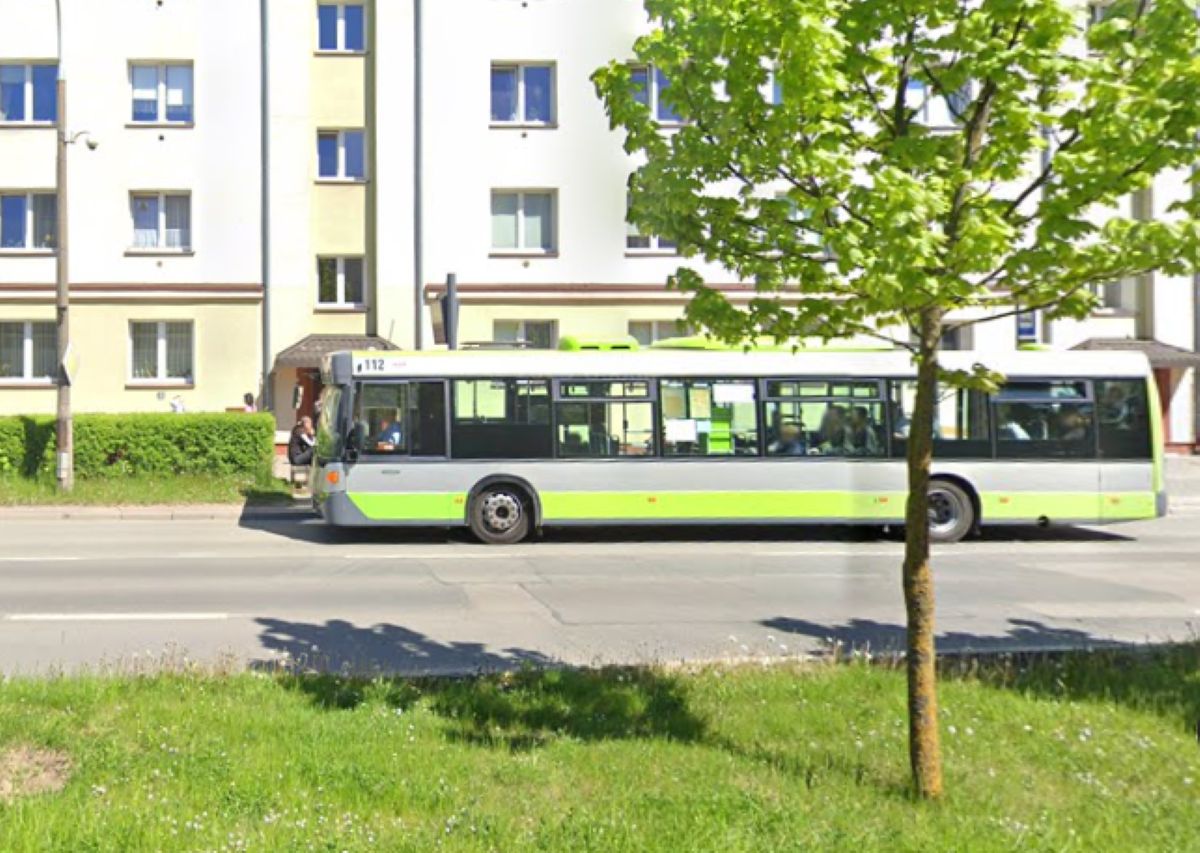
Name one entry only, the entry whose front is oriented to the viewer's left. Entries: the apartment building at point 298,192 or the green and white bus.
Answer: the green and white bus

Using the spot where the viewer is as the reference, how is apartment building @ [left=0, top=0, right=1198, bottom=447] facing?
facing the viewer

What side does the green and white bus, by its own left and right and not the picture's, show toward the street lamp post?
front

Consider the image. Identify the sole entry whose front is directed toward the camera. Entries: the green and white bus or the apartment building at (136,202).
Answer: the apartment building

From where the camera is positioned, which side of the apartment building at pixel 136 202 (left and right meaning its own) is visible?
front

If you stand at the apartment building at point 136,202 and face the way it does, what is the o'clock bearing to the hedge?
The hedge is roughly at 12 o'clock from the apartment building.

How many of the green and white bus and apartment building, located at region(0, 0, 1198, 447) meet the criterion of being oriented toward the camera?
1

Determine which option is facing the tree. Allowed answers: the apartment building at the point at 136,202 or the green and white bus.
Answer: the apartment building

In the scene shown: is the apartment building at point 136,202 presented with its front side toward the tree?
yes

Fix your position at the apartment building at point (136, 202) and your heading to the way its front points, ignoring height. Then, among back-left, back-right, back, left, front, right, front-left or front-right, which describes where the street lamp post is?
front

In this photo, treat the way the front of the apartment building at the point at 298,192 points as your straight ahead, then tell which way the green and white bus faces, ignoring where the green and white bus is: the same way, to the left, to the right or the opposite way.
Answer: to the right

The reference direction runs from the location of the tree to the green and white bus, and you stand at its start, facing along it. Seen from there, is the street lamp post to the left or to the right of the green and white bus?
left

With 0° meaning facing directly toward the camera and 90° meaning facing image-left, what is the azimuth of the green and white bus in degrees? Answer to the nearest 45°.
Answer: approximately 90°

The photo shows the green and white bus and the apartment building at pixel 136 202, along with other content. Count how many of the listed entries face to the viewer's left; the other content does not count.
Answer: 1

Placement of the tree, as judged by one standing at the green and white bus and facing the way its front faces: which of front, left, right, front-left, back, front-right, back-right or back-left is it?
left
